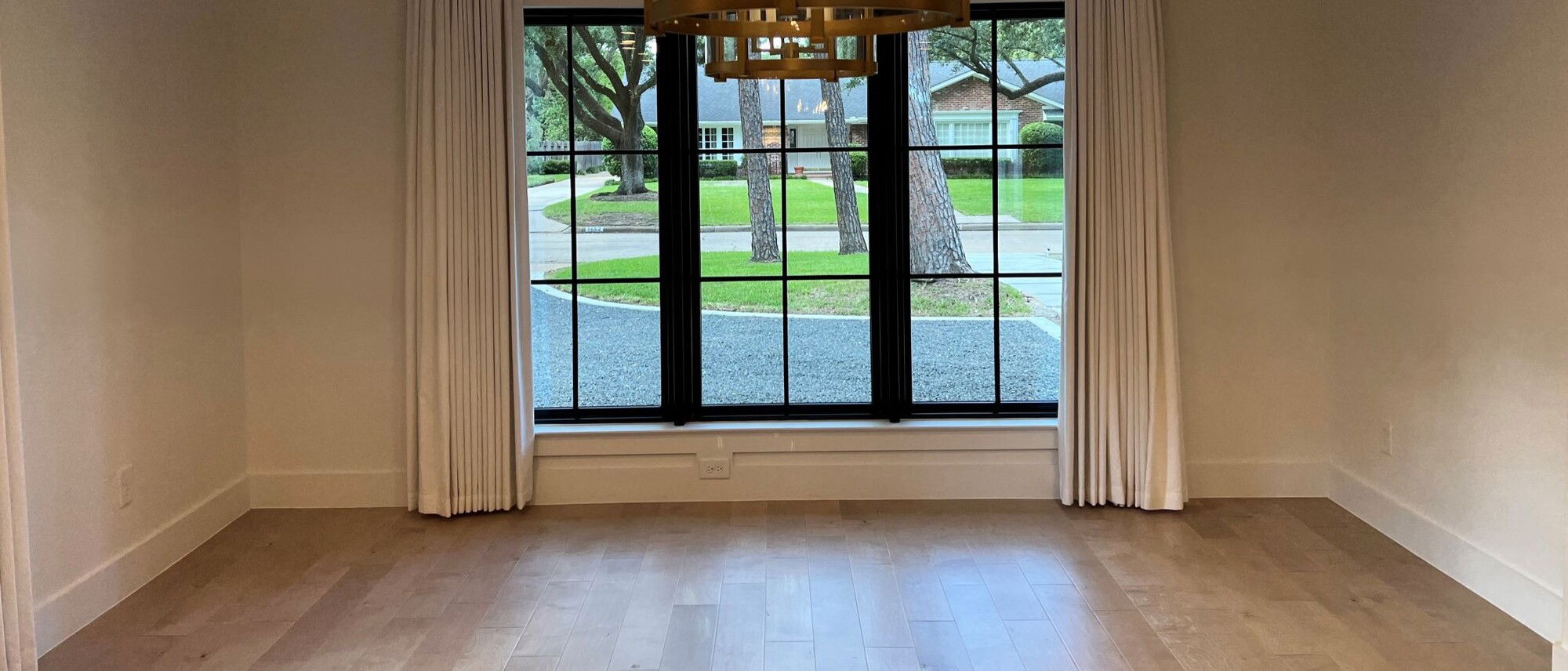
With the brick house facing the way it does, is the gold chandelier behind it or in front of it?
in front

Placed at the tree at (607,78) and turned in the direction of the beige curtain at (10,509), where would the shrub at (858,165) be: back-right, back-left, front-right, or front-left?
back-left

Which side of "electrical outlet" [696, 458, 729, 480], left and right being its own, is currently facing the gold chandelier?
front

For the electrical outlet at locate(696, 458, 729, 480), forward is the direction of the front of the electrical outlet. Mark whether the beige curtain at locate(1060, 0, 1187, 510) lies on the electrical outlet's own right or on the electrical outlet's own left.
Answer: on the electrical outlet's own left

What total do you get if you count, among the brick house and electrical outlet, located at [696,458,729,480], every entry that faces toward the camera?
2

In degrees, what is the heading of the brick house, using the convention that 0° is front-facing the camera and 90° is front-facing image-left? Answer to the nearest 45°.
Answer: approximately 0°
